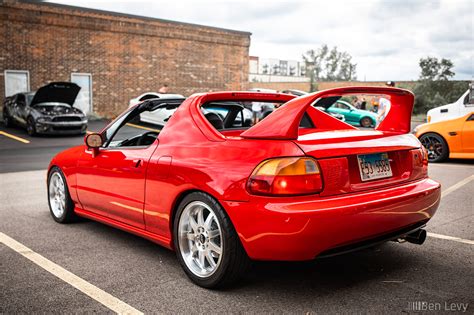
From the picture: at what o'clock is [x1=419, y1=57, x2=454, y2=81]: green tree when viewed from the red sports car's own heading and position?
The green tree is roughly at 2 o'clock from the red sports car.

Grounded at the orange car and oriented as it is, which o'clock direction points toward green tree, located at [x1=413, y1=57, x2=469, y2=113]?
The green tree is roughly at 3 o'clock from the orange car.

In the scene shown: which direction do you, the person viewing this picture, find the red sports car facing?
facing away from the viewer and to the left of the viewer

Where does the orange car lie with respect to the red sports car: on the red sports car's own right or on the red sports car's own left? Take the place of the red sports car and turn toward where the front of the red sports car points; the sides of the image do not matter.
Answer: on the red sports car's own right

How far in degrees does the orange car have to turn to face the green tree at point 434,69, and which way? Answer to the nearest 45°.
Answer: approximately 90° to its right

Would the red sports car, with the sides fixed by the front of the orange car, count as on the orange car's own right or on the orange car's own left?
on the orange car's own left

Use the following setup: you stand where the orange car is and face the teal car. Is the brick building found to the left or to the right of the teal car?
left

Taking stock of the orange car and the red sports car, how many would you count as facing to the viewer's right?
0

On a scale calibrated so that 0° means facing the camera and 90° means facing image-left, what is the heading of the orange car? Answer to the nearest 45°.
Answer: approximately 90°

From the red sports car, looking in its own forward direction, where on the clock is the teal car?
The teal car is roughly at 2 o'clock from the red sports car.
